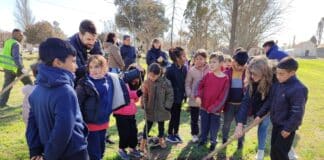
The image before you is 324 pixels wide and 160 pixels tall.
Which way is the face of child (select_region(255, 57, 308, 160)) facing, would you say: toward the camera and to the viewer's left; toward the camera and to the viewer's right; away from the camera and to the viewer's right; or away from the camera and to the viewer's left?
toward the camera and to the viewer's left

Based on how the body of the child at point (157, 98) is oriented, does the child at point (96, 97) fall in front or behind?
in front

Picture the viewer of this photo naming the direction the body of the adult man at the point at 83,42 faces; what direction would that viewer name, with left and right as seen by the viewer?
facing the viewer and to the right of the viewer

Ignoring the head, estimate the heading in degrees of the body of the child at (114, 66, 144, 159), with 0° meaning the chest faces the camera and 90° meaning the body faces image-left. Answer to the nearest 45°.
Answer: approximately 315°

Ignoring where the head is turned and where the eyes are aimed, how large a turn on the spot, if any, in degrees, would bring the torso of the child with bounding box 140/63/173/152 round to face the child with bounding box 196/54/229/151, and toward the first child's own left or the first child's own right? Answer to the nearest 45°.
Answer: approximately 90° to the first child's own left

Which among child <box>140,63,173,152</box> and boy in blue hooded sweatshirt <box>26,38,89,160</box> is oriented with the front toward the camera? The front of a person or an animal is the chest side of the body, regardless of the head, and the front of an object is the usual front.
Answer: the child

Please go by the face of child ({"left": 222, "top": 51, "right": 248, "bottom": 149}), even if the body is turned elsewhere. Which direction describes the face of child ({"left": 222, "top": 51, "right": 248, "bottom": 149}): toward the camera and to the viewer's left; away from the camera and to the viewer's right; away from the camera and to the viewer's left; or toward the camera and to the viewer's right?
toward the camera and to the viewer's left

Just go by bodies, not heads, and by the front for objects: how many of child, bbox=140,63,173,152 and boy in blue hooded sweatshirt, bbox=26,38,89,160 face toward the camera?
1

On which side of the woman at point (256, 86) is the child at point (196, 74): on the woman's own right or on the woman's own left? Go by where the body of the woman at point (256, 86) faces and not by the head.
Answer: on the woman's own right

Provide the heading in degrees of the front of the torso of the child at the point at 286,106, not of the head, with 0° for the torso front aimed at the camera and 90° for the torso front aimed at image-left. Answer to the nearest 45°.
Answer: approximately 45°

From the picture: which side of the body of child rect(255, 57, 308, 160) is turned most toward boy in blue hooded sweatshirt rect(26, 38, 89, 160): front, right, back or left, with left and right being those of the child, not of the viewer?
front
